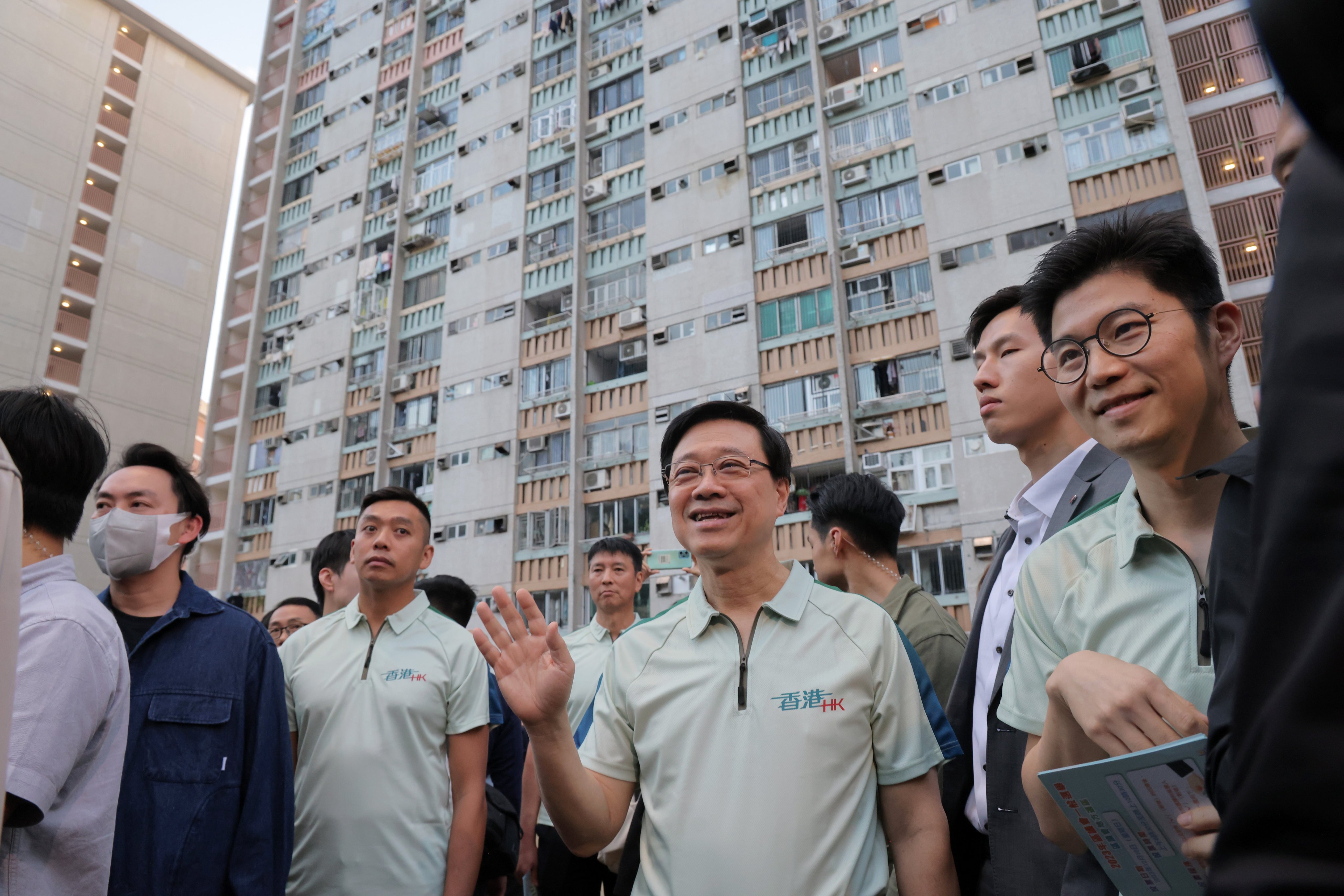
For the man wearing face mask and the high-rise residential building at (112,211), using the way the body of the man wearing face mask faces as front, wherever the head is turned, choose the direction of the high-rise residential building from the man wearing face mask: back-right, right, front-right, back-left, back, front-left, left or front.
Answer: back-right

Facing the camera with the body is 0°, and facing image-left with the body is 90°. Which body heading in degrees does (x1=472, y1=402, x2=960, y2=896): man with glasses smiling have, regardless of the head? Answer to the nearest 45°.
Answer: approximately 0°

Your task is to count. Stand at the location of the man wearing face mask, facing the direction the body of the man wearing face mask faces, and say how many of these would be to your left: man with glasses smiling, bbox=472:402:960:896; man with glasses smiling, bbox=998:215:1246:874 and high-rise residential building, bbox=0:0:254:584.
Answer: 2

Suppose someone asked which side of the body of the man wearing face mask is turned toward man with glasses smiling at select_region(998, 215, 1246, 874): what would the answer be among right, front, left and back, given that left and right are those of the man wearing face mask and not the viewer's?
left

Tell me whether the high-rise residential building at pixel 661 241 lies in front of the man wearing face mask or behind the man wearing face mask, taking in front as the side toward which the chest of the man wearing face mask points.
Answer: behind

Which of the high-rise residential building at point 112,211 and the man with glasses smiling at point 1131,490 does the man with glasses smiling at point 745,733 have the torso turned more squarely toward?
the man with glasses smiling

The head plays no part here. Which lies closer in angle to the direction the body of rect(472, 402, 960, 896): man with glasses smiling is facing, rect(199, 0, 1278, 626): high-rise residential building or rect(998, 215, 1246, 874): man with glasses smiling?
the man with glasses smiling

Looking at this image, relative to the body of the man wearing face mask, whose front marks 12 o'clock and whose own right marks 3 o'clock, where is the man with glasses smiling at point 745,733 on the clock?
The man with glasses smiling is roughly at 9 o'clock from the man wearing face mask.
